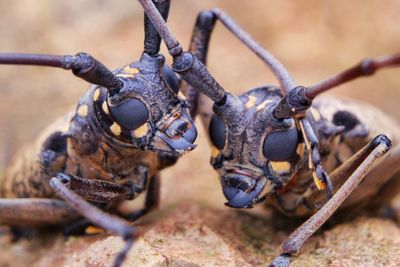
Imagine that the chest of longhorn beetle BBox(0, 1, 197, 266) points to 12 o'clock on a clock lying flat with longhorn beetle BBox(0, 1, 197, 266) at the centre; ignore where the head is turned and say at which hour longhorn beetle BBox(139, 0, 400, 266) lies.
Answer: longhorn beetle BBox(139, 0, 400, 266) is roughly at 11 o'clock from longhorn beetle BBox(0, 1, 197, 266).

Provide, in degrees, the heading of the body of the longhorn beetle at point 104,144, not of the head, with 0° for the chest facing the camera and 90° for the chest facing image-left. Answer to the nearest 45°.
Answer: approximately 315°

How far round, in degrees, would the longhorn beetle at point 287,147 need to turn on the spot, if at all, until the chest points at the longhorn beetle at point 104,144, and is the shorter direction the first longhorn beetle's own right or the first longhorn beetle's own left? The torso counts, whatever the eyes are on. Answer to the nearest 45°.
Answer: approximately 45° to the first longhorn beetle's own right

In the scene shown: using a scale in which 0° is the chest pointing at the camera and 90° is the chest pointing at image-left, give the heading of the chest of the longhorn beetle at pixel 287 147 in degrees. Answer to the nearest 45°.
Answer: approximately 45°
